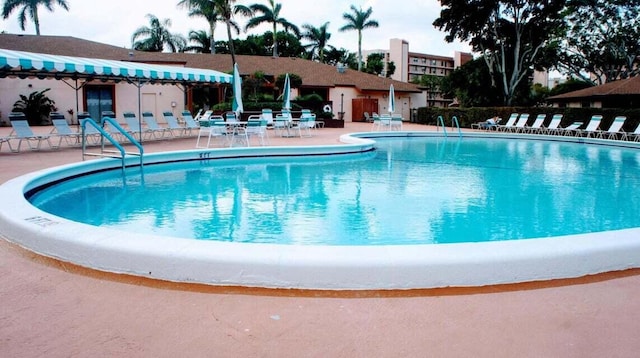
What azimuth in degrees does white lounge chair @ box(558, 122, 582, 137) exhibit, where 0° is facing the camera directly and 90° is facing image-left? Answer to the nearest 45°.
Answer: approximately 45°

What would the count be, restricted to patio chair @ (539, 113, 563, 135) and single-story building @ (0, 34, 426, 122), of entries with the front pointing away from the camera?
0

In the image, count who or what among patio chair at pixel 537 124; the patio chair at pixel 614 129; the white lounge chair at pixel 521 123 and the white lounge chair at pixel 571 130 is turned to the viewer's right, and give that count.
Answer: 0

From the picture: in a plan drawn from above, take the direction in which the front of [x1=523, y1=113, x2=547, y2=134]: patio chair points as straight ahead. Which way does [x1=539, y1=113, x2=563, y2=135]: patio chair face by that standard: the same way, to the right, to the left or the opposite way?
the same way

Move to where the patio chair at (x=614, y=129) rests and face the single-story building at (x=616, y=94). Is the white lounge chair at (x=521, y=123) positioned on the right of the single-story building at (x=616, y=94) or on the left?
left

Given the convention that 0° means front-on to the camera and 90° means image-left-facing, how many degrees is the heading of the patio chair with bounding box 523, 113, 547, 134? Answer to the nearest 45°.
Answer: approximately 45°

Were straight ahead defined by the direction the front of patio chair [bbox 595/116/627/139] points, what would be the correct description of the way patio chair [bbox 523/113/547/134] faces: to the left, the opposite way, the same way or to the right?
the same way

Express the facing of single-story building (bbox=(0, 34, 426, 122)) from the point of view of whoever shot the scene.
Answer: facing the viewer and to the right of the viewer

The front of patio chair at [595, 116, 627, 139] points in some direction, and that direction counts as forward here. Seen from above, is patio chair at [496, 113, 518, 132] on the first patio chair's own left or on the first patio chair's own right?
on the first patio chair's own right

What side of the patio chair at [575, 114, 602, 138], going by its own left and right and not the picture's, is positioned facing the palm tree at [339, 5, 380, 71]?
right
